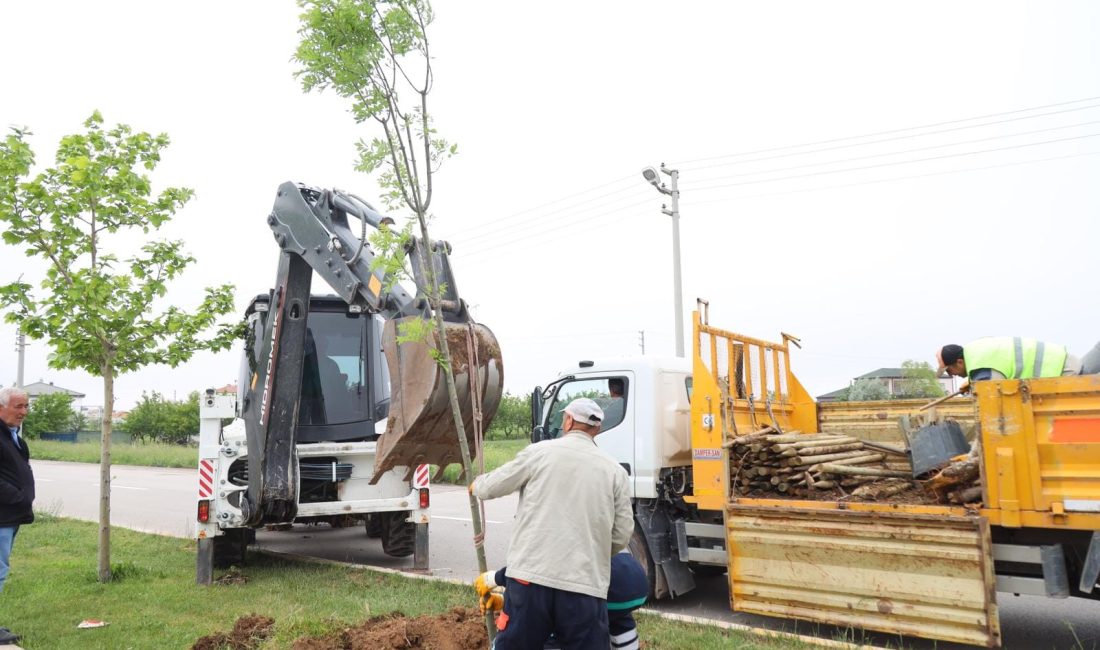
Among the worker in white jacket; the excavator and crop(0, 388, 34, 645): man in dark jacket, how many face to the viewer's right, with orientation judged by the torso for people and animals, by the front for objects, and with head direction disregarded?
1

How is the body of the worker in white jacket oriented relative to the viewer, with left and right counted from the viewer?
facing away from the viewer and to the left of the viewer

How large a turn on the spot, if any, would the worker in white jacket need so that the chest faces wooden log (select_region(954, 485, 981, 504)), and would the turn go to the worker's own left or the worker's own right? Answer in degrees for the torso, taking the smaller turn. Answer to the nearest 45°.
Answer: approximately 90° to the worker's own right

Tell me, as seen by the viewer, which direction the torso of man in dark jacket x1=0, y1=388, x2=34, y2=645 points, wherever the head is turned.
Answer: to the viewer's right

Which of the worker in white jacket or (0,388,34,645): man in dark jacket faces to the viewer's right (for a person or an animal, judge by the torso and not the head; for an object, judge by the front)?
the man in dark jacket

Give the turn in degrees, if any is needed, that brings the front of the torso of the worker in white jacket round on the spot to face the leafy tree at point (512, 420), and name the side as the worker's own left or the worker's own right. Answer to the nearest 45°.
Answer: approximately 45° to the worker's own right

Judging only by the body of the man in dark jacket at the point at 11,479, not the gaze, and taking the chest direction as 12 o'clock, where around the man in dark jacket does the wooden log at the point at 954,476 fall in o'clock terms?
The wooden log is roughly at 1 o'clock from the man in dark jacket.

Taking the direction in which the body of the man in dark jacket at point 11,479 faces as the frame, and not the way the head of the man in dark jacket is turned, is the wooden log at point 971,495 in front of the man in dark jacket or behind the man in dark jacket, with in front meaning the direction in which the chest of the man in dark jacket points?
in front

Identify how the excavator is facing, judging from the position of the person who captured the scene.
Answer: facing away from the viewer

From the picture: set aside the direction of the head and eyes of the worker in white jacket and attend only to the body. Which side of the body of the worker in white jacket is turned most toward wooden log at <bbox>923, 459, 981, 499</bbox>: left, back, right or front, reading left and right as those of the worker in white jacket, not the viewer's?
right

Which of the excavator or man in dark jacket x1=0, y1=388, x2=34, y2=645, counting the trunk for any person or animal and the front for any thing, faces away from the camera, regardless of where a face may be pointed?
the excavator

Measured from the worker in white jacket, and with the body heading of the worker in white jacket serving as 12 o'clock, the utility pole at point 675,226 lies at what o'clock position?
The utility pole is roughly at 12 o'clock from the worker in white jacket.

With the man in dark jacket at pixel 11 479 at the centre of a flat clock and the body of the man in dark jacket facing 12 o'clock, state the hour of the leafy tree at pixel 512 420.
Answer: The leafy tree is roughly at 10 o'clock from the man in dark jacket.

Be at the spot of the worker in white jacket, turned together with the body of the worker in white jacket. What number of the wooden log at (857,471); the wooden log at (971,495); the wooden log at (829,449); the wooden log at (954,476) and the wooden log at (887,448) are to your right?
5

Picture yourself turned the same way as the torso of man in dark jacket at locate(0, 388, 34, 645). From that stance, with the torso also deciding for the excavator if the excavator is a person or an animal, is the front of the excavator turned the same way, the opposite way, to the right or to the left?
to the left

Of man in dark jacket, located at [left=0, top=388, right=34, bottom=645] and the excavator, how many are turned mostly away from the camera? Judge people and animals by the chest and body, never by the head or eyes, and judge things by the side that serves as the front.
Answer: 1
